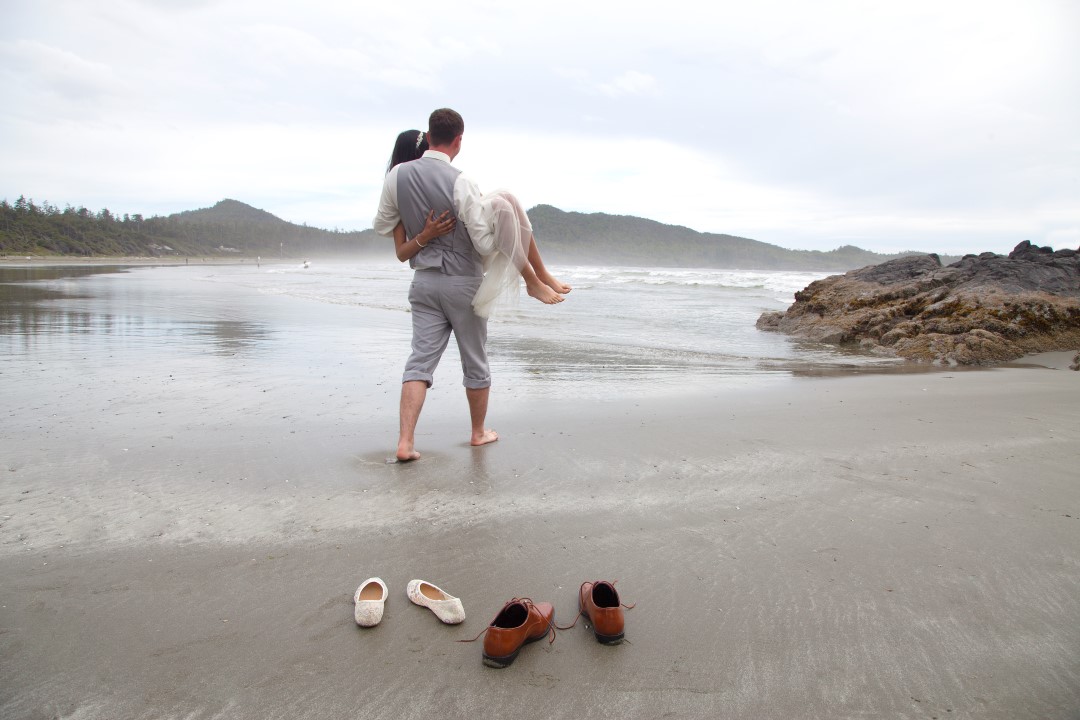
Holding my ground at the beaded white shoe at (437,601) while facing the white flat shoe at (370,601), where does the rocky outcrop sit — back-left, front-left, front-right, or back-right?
back-right

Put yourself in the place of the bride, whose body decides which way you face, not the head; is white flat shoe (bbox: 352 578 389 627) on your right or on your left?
on your right

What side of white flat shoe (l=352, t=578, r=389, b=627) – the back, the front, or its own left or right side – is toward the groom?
back
